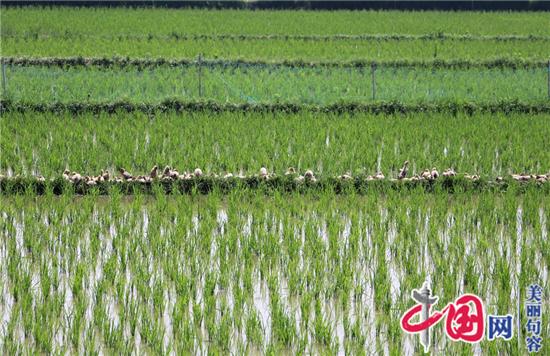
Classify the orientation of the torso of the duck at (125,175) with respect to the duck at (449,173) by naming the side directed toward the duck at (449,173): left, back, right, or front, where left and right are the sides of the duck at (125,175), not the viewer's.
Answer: back

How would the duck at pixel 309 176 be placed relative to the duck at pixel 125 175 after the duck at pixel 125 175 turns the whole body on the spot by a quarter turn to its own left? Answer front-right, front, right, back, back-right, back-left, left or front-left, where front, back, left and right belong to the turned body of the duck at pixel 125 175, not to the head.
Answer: left

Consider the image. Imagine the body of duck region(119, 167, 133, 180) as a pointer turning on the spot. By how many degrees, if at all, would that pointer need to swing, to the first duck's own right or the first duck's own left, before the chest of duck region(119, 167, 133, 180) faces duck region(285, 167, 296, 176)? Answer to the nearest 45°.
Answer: approximately 180°

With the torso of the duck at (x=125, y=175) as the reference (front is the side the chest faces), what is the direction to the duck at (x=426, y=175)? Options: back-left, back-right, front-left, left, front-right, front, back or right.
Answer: back
